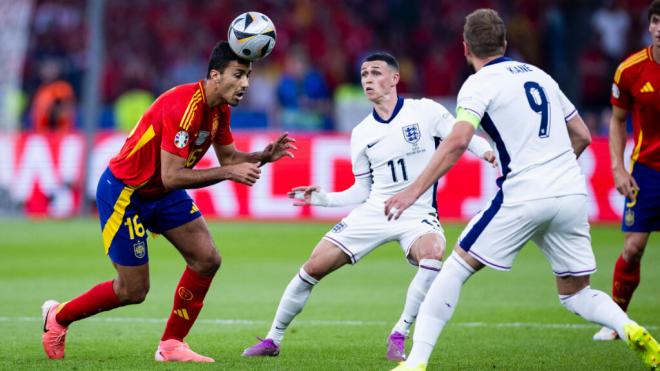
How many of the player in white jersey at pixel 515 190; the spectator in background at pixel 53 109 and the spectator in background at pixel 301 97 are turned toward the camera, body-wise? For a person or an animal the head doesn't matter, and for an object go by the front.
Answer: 2

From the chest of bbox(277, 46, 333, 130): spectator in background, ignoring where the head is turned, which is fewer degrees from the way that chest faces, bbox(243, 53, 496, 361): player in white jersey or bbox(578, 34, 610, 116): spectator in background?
the player in white jersey

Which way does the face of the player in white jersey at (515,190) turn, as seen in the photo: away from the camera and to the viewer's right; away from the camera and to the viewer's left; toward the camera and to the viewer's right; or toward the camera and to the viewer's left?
away from the camera and to the viewer's left

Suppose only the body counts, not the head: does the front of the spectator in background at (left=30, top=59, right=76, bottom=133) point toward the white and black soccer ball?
yes

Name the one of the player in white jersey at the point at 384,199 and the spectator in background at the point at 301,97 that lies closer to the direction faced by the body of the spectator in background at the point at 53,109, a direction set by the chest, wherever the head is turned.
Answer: the player in white jersey

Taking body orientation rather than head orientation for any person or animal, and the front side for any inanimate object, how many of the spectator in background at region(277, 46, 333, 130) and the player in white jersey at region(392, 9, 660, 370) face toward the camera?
1

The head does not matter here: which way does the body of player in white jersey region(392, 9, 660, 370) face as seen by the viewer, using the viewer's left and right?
facing away from the viewer and to the left of the viewer

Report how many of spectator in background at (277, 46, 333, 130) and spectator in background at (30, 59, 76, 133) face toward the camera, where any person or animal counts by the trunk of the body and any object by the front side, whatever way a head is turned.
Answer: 2

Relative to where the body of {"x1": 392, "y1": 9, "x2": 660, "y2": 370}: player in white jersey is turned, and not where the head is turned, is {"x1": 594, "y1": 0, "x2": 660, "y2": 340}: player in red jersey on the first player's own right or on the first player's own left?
on the first player's own right

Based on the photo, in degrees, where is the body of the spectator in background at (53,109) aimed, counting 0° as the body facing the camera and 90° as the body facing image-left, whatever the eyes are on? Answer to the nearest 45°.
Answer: approximately 0°

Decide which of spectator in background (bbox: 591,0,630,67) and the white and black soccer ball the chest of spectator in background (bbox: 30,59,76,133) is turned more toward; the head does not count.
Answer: the white and black soccer ball
